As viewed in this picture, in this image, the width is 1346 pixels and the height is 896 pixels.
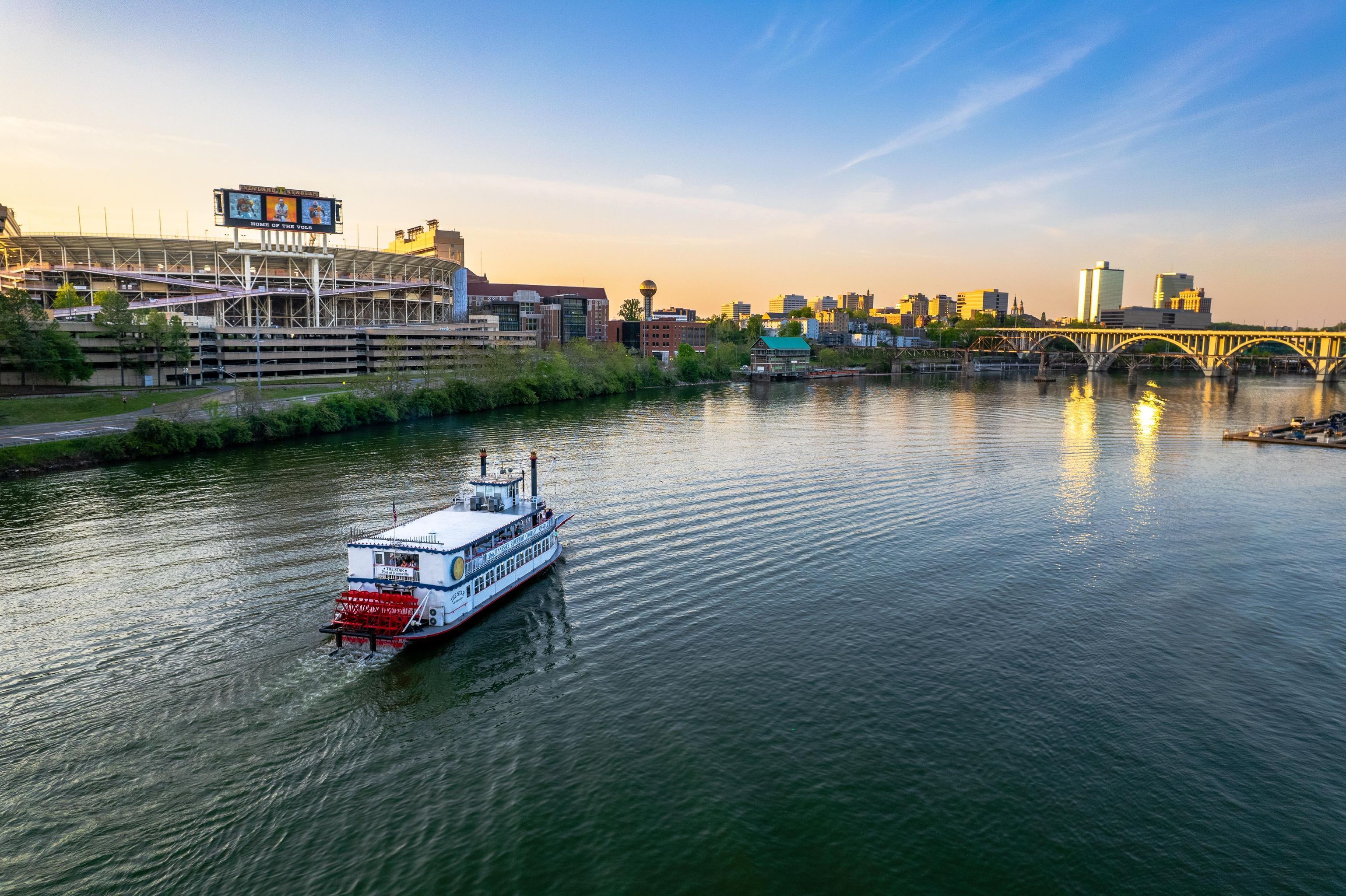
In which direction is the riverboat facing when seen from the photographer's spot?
facing away from the viewer and to the right of the viewer
